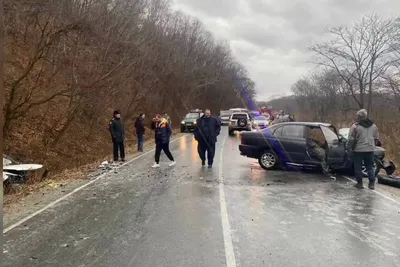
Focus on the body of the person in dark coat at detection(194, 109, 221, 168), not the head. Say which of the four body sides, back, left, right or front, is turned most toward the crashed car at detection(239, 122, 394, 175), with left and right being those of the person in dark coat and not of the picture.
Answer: left

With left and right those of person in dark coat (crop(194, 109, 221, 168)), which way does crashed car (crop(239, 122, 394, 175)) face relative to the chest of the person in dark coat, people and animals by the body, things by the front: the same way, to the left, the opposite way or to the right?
to the left

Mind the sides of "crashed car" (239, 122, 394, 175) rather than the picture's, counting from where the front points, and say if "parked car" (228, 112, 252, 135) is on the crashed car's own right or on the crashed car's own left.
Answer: on the crashed car's own left

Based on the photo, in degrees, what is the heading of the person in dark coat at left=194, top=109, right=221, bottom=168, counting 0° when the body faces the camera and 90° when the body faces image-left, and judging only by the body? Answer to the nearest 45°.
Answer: approximately 0°

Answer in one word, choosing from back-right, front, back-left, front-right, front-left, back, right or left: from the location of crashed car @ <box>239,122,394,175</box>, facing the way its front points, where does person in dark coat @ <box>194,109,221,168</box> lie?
back

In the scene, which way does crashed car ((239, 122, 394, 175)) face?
to the viewer's right

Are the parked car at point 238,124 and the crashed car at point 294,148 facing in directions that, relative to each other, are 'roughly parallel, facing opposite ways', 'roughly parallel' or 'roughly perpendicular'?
roughly perpendicular

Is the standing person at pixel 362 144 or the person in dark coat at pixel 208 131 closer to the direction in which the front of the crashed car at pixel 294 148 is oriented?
the standing person

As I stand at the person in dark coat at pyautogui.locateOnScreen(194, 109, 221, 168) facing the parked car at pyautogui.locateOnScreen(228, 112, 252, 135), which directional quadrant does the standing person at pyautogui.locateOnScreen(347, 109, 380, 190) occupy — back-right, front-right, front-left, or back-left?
back-right
